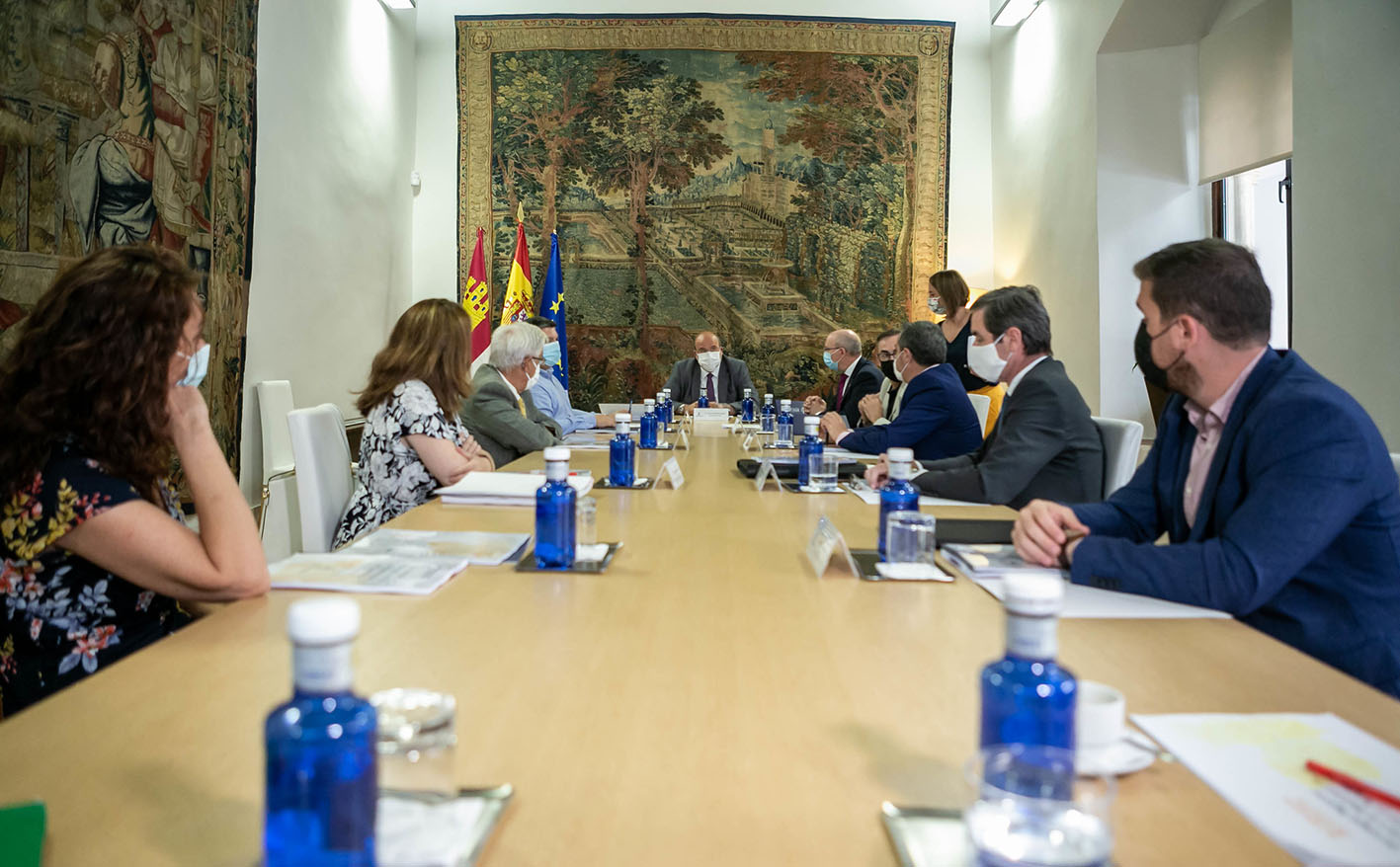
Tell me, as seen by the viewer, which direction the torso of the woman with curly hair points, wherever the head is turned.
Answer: to the viewer's right

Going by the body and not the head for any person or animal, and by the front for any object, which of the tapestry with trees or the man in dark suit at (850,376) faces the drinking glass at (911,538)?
the tapestry with trees

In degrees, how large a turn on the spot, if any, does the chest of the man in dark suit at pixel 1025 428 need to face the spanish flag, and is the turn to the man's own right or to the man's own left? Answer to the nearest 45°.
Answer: approximately 45° to the man's own right

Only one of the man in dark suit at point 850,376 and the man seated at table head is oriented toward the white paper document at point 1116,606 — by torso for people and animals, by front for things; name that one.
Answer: the man seated at table head

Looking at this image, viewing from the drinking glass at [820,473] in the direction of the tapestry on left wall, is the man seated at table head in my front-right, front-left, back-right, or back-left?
front-right

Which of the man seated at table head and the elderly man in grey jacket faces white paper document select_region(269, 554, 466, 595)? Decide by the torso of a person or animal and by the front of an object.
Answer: the man seated at table head

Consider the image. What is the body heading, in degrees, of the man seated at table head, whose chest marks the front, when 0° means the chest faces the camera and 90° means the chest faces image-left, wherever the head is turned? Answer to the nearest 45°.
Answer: approximately 0°

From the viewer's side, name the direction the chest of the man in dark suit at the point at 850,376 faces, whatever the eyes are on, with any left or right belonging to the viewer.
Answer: facing to the left of the viewer

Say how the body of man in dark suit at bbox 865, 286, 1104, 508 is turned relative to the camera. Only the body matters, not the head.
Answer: to the viewer's left

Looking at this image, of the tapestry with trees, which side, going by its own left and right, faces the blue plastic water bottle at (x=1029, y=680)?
front

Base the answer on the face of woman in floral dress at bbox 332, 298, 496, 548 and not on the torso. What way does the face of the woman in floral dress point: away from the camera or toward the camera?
away from the camera

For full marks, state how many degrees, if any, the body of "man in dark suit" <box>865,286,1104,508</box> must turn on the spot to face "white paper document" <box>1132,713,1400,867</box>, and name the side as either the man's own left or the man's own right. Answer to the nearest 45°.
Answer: approximately 90° to the man's own left

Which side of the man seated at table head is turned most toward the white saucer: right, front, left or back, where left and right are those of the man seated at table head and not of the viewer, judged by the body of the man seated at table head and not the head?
front

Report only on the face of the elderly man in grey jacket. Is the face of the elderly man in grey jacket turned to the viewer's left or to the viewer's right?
to the viewer's right

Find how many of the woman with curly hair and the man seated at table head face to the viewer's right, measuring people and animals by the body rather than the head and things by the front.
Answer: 1

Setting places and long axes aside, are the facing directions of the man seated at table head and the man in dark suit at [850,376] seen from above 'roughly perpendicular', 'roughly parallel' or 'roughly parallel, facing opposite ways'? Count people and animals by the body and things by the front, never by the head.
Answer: roughly perpendicular

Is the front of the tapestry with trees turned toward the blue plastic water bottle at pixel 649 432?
yes
